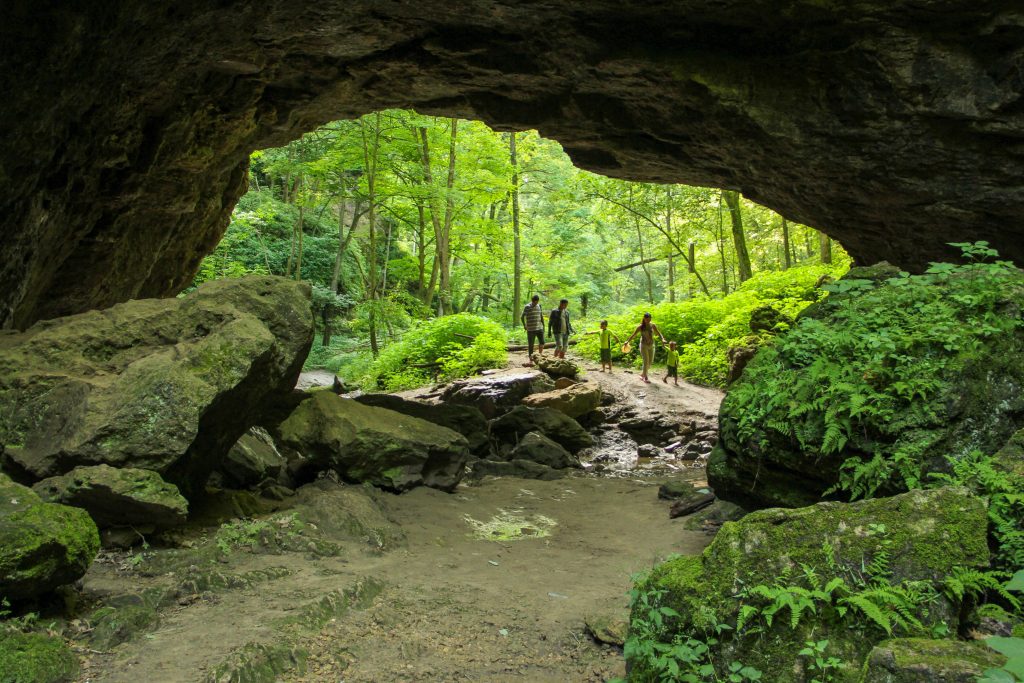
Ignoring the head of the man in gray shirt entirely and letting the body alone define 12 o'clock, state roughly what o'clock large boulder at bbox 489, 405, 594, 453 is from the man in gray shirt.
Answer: The large boulder is roughly at 12 o'clock from the man in gray shirt.

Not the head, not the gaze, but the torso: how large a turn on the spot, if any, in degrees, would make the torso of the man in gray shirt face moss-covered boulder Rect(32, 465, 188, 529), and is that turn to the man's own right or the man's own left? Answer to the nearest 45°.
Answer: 0° — they already face it

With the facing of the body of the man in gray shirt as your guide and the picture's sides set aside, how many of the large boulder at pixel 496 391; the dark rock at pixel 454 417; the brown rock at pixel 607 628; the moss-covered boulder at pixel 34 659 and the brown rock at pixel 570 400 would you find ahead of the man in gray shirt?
5

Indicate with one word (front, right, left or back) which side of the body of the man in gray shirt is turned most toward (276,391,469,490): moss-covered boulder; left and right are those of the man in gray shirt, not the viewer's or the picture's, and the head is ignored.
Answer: front

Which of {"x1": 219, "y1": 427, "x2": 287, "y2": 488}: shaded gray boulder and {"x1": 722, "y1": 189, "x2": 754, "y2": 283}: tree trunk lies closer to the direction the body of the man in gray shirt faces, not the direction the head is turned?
the shaded gray boulder

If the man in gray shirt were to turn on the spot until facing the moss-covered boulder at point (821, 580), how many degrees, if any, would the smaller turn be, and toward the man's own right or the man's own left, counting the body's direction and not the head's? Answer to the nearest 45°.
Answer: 0° — they already face it

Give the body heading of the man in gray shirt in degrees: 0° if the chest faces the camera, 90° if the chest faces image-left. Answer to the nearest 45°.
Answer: approximately 0°

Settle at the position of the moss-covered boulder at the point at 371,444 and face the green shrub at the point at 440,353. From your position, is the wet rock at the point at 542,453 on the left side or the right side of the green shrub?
right

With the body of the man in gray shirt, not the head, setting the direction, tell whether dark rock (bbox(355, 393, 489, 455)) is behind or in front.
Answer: in front

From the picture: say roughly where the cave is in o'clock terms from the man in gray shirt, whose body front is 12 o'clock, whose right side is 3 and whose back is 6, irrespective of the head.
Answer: The cave is roughly at 12 o'clock from the man in gray shirt.

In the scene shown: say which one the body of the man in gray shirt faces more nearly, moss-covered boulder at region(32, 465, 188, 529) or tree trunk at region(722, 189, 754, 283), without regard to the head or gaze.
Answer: the moss-covered boulder

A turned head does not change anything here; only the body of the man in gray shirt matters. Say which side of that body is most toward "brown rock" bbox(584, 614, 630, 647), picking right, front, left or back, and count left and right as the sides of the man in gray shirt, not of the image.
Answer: front

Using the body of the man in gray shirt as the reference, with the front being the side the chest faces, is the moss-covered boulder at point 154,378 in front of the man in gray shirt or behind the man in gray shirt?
in front
